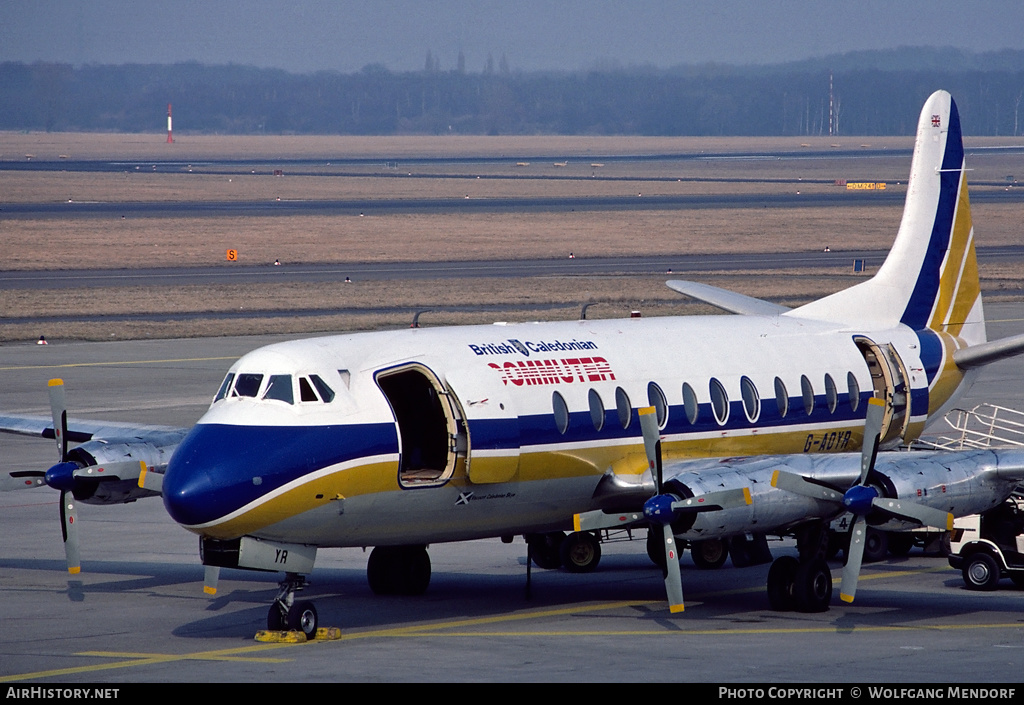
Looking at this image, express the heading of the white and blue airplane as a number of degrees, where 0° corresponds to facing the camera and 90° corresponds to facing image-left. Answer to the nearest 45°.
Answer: approximately 45°
